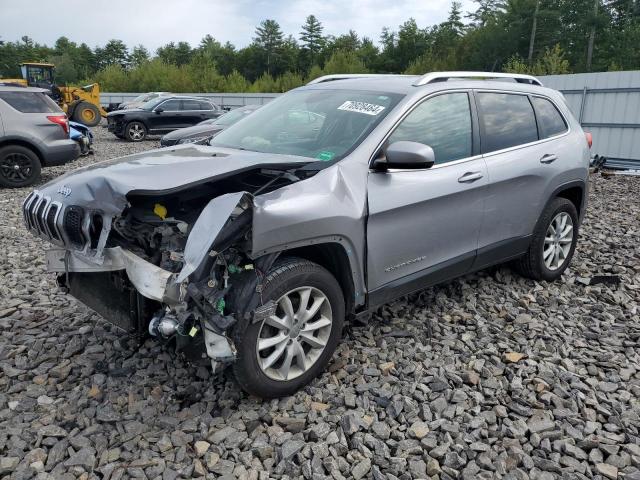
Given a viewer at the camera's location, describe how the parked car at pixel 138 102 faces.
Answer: facing the viewer and to the left of the viewer

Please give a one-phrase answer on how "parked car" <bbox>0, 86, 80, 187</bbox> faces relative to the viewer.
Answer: facing to the left of the viewer

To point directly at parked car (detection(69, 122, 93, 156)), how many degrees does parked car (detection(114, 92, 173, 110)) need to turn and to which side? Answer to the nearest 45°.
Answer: approximately 45° to its left

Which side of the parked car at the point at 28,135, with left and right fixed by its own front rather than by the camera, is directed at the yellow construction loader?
right

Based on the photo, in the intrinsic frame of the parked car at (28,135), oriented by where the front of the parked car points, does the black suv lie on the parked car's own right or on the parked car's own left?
on the parked car's own right

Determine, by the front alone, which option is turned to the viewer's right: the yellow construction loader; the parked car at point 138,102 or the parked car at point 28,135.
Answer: the yellow construction loader

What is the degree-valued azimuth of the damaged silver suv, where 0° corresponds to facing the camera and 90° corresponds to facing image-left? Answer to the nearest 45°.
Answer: approximately 45°

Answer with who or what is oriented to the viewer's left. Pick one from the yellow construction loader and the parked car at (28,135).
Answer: the parked car

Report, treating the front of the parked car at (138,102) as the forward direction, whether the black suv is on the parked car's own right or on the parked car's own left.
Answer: on the parked car's own left

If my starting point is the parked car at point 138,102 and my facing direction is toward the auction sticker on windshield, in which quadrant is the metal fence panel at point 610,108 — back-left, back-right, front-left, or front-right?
front-left

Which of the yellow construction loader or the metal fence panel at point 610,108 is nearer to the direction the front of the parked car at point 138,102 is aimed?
the yellow construction loader
